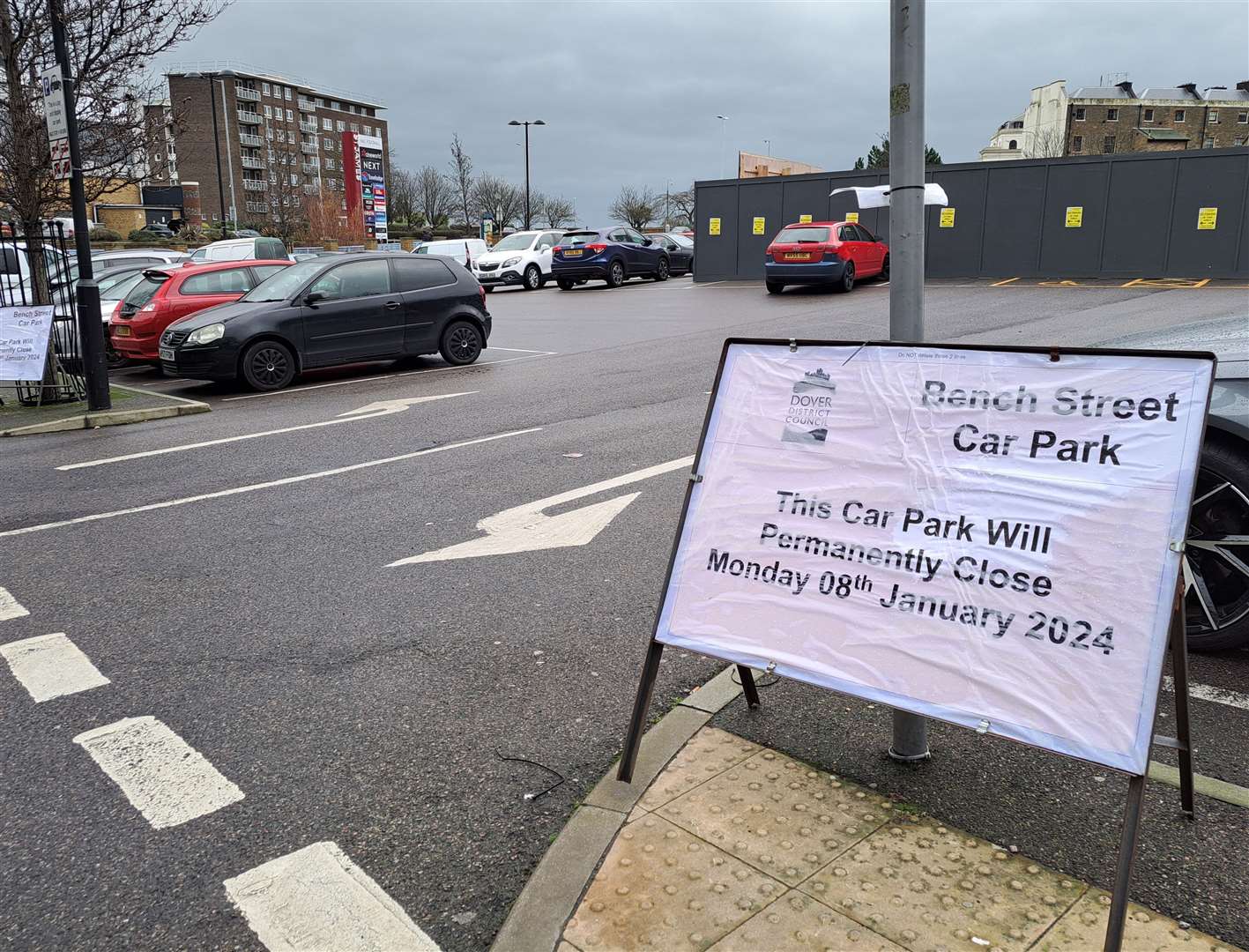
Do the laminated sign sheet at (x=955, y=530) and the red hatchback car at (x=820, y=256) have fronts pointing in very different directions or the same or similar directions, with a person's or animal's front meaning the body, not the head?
very different directions

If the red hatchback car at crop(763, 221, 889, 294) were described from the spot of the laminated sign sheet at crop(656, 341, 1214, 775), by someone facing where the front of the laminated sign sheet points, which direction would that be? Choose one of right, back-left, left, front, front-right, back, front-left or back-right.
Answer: back-right

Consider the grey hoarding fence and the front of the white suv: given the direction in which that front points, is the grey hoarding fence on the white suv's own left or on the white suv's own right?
on the white suv's own left

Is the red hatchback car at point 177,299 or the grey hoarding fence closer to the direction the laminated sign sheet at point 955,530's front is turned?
the red hatchback car

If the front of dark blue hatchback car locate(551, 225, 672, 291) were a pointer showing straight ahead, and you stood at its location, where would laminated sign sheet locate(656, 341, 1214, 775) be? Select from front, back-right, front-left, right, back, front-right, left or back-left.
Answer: back-right

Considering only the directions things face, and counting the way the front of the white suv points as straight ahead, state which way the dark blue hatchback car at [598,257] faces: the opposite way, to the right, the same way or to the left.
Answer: the opposite way

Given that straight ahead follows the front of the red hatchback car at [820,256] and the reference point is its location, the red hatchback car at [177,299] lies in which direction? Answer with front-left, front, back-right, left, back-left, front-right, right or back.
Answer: back

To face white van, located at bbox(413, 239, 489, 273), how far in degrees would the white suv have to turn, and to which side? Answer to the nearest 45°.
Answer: approximately 90° to its right

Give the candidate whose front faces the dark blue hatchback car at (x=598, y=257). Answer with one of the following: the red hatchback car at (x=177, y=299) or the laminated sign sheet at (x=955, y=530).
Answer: the red hatchback car

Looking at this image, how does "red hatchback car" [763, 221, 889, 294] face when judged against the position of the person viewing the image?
facing away from the viewer and to the right of the viewer

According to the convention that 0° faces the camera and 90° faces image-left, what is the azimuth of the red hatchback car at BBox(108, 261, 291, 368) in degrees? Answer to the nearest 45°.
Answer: approximately 225°
